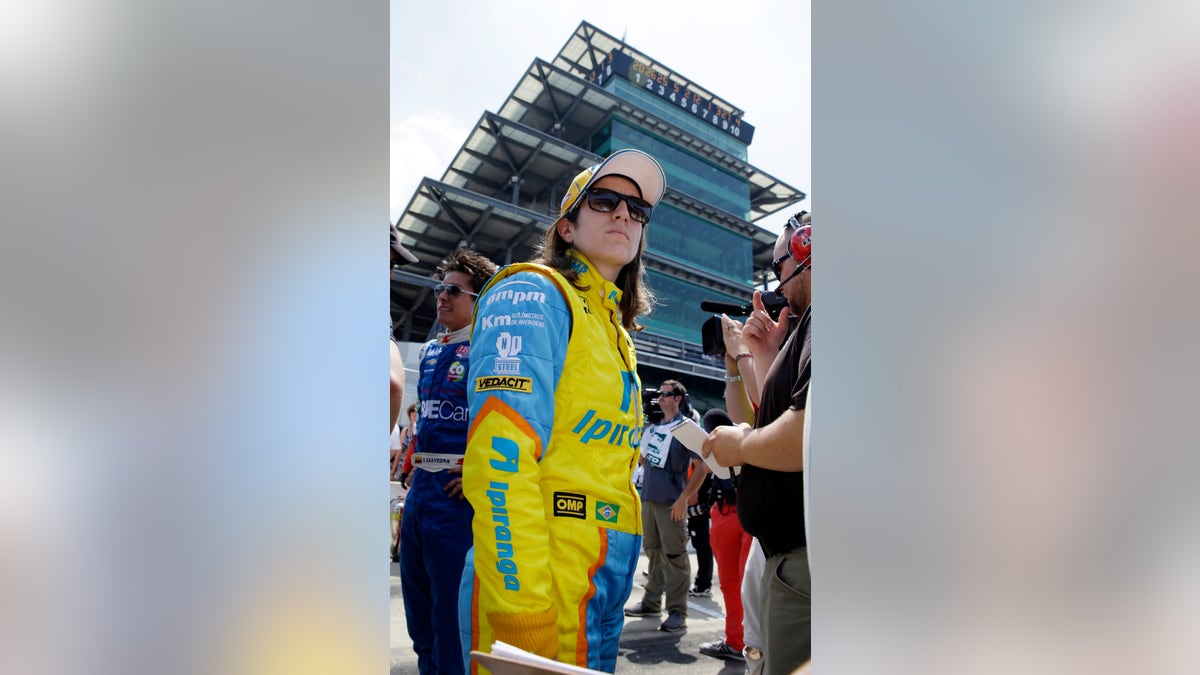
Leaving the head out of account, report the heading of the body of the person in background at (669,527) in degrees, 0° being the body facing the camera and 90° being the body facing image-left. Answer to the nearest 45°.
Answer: approximately 45°

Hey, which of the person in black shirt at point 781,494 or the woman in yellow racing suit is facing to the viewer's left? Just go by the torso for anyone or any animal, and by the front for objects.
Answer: the person in black shirt

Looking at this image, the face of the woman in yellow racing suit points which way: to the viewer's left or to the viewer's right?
to the viewer's right

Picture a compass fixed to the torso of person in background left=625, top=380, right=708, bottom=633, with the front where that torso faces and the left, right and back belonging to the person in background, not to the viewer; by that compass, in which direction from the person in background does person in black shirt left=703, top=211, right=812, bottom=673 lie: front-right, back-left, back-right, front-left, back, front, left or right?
front-left

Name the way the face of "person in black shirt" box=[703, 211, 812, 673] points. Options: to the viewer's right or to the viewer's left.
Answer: to the viewer's left

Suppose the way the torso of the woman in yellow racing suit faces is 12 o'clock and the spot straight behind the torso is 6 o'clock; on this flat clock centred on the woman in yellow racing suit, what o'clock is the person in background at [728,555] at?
The person in background is roughly at 8 o'clock from the woman in yellow racing suit.

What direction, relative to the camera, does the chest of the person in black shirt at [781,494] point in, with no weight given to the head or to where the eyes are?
to the viewer's left

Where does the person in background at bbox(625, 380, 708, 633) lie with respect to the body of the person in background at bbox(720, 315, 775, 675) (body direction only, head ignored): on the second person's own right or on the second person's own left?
on the second person's own right

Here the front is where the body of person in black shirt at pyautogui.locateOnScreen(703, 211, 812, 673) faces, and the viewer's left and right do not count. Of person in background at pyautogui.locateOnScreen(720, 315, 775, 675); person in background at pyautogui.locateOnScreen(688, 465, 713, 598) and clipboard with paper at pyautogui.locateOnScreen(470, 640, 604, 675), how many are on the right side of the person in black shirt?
2

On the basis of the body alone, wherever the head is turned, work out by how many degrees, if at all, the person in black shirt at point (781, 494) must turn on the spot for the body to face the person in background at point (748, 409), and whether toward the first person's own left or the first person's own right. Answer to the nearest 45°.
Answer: approximately 90° to the first person's own right

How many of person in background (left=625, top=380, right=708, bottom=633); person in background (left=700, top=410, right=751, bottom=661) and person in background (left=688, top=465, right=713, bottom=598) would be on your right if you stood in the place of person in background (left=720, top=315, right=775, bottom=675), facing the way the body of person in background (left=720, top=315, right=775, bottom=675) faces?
3
